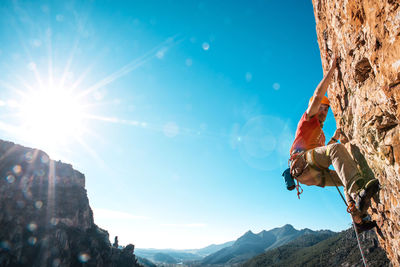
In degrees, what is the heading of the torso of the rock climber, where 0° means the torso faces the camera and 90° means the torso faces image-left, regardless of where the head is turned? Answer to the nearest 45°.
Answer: approximately 270°
